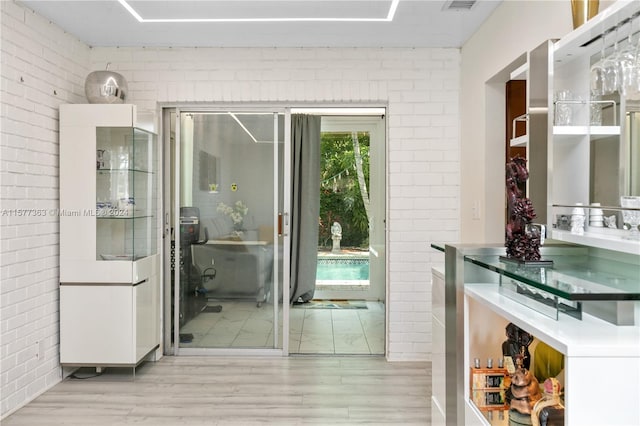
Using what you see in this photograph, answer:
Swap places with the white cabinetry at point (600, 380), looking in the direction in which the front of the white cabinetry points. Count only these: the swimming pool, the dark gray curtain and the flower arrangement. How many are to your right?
3

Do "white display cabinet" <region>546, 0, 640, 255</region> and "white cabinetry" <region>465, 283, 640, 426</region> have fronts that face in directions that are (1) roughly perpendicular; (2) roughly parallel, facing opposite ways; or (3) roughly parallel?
roughly parallel

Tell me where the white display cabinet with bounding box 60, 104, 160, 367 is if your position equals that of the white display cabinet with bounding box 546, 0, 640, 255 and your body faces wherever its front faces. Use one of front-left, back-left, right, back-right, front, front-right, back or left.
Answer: front-right

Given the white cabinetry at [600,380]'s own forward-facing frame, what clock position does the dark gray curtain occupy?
The dark gray curtain is roughly at 3 o'clock from the white cabinetry.

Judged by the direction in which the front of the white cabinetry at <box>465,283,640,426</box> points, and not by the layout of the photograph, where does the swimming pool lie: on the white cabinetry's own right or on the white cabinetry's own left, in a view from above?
on the white cabinetry's own right

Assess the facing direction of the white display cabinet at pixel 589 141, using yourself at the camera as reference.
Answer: facing the viewer and to the left of the viewer

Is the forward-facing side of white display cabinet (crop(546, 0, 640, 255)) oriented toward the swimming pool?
no

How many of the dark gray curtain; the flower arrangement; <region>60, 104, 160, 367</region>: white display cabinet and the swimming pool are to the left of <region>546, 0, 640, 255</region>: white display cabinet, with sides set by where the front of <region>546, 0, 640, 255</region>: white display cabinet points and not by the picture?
0

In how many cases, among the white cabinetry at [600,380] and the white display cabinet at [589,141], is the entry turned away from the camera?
0

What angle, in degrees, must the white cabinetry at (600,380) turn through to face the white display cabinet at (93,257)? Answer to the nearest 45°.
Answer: approximately 45° to its right

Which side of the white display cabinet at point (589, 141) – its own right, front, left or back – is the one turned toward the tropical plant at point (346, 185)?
right

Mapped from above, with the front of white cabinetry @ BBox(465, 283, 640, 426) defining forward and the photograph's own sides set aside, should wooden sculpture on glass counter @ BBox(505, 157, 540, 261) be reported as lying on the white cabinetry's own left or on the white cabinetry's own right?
on the white cabinetry's own right
